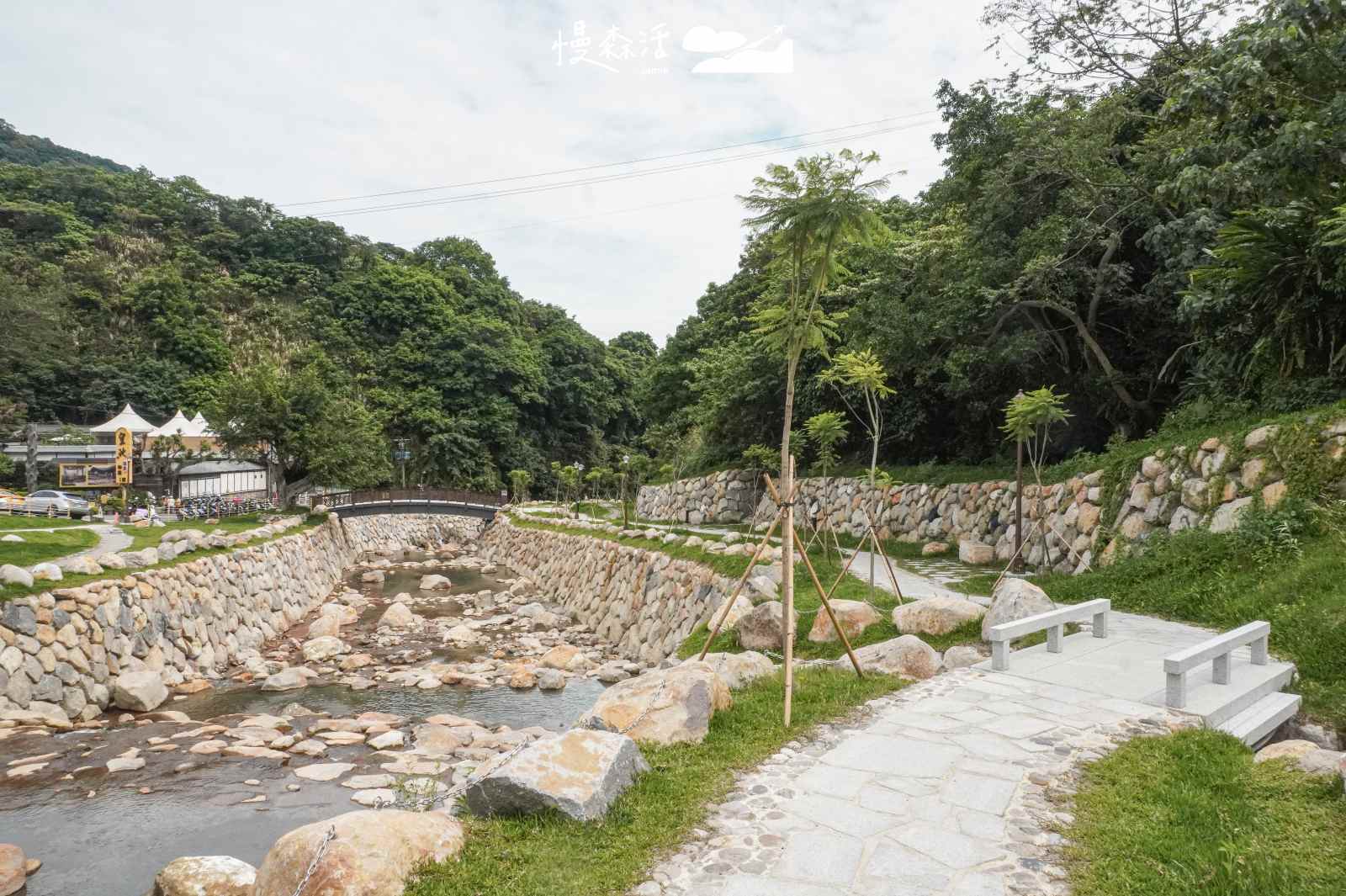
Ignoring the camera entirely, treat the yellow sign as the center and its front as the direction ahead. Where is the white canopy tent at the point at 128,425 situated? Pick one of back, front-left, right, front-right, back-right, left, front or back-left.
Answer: back

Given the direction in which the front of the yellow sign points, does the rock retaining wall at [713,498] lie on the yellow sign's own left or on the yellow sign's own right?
on the yellow sign's own left

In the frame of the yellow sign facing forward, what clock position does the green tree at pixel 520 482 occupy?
The green tree is roughly at 8 o'clock from the yellow sign.

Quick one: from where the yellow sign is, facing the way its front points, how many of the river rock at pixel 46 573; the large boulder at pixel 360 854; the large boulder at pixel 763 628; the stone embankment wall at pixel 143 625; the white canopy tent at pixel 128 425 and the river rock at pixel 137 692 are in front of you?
5

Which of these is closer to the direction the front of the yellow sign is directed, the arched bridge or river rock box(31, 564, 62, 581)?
the river rock

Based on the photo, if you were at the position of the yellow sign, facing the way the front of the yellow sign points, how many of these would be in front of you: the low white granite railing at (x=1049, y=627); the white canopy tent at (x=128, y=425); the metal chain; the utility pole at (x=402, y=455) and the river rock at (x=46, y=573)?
3

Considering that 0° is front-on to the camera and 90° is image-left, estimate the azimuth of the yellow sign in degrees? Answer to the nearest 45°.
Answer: approximately 0°

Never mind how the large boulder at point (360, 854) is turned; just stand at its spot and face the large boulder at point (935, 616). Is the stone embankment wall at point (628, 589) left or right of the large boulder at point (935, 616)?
left

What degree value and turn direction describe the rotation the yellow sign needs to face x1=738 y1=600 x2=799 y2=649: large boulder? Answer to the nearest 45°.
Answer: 0° — it already faces it

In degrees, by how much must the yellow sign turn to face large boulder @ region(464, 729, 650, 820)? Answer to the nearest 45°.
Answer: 0° — it already faces it

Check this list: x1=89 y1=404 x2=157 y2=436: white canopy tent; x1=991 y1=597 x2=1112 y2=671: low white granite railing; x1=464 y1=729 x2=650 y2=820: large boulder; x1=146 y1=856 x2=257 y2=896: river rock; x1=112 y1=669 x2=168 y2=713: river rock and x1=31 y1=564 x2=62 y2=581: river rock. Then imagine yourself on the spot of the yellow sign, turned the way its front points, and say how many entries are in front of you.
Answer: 5

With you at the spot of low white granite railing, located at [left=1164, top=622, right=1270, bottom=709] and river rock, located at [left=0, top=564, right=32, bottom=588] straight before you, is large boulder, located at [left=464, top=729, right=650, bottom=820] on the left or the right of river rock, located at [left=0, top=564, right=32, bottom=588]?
left

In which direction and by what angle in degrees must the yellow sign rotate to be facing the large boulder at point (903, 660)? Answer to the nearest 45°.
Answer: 0° — it already faces it

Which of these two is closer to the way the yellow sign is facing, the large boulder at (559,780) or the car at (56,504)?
the large boulder

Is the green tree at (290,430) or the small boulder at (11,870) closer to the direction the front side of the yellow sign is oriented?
the small boulder
